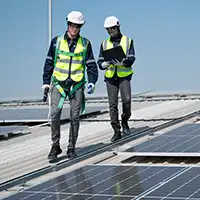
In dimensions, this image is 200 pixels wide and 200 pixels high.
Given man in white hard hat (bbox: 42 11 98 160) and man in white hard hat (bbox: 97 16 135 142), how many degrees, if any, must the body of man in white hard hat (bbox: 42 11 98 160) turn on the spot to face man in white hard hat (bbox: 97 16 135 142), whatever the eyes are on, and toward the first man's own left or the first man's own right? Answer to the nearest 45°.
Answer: approximately 135° to the first man's own left

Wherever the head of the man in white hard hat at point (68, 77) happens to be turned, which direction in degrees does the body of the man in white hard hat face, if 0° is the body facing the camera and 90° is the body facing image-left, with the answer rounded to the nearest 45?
approximately 0°
